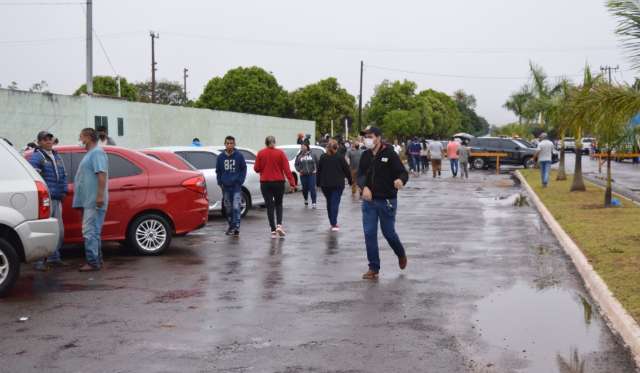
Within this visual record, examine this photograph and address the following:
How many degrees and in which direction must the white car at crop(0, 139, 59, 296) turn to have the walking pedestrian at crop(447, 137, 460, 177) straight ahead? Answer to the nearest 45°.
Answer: approximately 135° to its right

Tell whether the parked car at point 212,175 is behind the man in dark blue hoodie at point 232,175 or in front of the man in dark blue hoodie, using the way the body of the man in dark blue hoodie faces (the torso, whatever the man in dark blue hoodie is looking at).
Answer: behind

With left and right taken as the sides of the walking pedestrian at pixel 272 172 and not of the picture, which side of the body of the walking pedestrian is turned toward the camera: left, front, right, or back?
back

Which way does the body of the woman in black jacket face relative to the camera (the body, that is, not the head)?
away from the camera

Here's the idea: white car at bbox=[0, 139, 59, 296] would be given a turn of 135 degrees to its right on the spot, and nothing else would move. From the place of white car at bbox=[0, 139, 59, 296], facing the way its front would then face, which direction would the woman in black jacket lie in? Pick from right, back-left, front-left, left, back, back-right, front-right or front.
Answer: front

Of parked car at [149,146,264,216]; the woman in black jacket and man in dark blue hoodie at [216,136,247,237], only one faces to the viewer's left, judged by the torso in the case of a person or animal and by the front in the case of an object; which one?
the parked car

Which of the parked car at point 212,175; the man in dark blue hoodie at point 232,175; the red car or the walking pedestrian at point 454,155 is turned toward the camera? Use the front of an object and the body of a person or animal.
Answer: the man in dark blue hoodie

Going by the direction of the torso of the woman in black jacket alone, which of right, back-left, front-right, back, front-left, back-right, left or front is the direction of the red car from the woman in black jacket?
back-left

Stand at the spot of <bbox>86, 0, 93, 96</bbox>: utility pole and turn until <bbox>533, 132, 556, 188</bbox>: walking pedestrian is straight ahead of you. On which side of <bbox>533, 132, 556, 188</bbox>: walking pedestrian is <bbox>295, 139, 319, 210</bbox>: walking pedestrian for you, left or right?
right

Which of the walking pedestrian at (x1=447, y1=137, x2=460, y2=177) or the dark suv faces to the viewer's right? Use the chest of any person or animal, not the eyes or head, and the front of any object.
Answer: the dark suv
